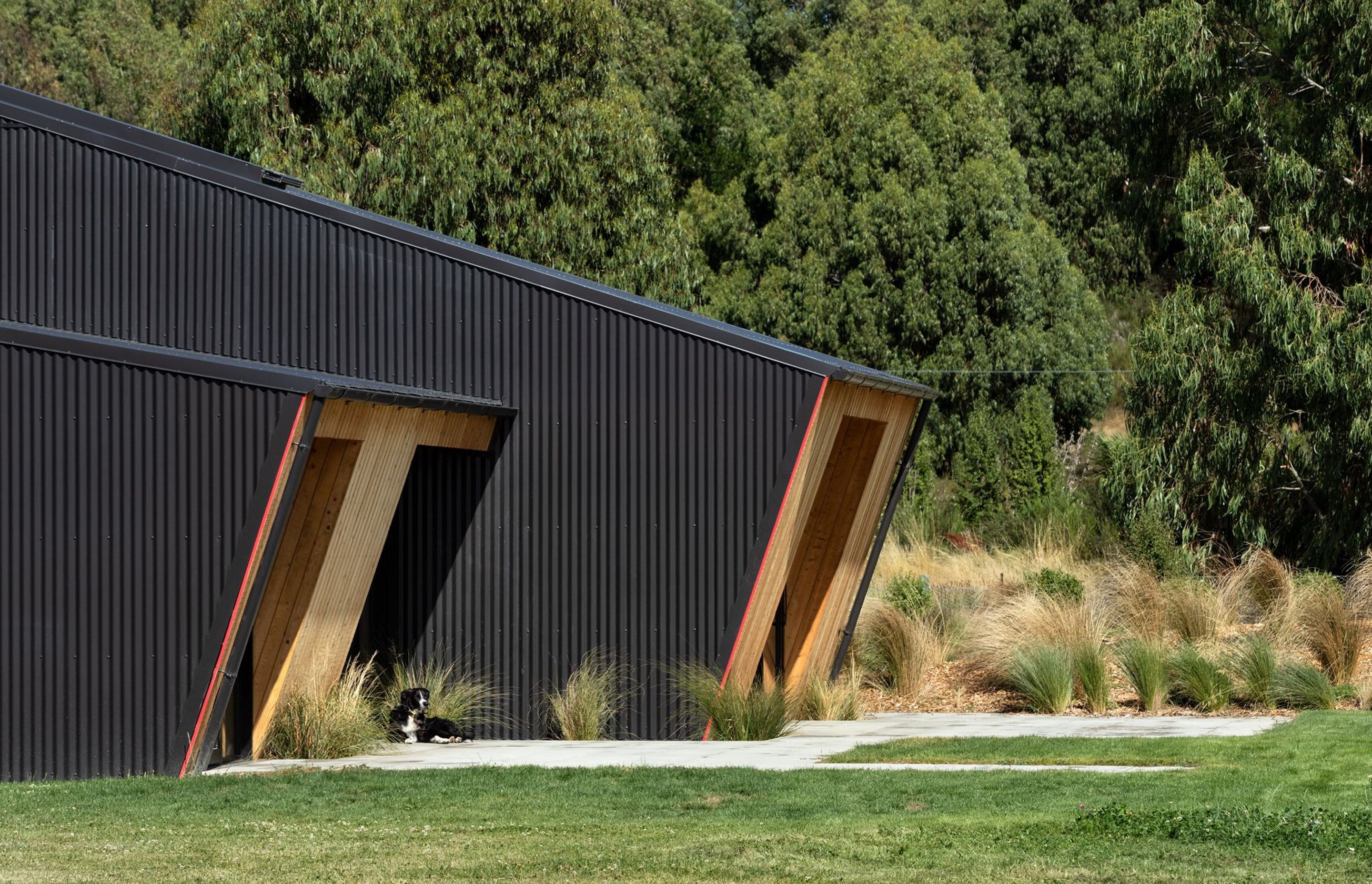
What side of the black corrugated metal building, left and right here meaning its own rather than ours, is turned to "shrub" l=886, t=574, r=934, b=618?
left

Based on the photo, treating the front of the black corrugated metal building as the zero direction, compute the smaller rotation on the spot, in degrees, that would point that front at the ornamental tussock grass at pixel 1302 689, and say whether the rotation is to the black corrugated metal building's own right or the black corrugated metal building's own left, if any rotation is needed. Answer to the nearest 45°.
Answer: approximately 45° to the black corrugated metal building's own left

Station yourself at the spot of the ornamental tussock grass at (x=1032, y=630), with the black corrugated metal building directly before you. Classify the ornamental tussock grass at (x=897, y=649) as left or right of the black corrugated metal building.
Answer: right

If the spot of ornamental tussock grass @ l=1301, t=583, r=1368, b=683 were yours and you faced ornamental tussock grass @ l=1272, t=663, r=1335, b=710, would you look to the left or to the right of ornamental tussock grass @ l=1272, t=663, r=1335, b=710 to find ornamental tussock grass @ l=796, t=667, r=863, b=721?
right

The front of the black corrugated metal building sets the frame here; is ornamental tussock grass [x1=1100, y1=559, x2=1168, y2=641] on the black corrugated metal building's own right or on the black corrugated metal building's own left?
on the black corrugated metal building's own left

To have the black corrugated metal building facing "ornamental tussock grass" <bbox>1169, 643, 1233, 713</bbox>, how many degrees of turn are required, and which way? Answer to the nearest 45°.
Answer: approximately 45° to its left

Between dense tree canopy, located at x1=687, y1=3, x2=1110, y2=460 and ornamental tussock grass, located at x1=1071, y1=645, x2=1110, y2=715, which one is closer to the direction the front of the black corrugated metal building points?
the ornamental tussock grass

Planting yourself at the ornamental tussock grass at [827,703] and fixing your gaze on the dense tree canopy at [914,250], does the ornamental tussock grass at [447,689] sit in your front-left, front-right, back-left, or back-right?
back-left

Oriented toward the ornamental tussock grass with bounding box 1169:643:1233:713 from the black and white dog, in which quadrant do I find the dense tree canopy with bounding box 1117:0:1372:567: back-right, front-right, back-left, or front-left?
front-left

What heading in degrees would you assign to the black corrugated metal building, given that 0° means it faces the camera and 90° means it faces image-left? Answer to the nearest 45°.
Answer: approximately 315°
